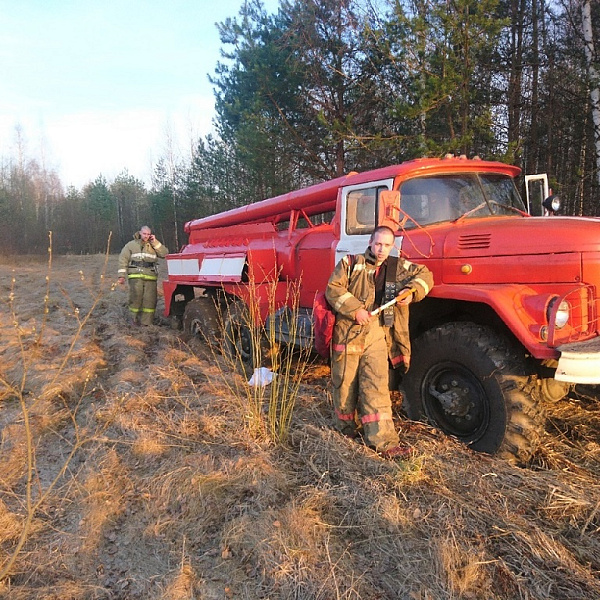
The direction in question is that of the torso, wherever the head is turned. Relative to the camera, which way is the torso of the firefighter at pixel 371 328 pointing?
toward the camera

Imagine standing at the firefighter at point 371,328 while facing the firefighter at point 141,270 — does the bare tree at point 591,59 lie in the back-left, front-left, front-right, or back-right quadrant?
front-right

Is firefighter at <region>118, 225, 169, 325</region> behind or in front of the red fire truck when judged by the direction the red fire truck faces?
behind

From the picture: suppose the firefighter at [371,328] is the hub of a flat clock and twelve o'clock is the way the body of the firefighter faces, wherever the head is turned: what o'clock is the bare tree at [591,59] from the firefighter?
The bare tree is roughly at 7 o'clock from the firefighter.

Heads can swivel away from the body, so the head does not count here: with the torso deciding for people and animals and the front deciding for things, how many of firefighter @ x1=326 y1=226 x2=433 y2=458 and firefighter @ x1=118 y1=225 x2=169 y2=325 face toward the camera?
2

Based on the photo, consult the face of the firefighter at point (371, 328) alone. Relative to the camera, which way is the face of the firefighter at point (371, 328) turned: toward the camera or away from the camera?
toward the camera

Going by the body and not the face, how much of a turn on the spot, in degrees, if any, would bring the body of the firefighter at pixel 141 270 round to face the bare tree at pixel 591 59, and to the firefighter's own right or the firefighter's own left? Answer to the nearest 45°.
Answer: approximately 90° to the firefighter's own left

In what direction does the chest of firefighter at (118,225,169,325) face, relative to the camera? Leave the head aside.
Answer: toward the camera

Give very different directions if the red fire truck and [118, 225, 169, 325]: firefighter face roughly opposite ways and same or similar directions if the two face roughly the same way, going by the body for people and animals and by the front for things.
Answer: same or similar directions

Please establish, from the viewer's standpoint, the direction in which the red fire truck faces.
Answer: facing the viewer and to the right of the viewer

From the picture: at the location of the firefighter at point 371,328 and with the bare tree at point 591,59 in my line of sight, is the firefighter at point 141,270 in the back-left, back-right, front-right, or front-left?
front-left

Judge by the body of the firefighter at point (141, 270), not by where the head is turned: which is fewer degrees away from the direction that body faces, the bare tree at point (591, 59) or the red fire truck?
the red fire truck
